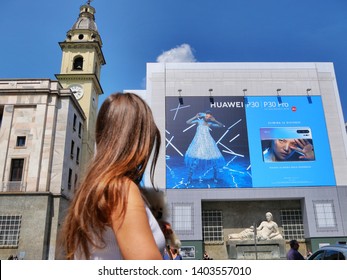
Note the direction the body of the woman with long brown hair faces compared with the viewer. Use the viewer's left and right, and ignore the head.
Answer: facing away from the viewer and to the right of the viewer

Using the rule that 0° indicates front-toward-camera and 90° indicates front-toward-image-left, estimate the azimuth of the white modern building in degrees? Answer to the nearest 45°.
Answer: approximately 0°

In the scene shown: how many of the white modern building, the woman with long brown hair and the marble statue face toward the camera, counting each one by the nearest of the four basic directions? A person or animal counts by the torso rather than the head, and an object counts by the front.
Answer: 2

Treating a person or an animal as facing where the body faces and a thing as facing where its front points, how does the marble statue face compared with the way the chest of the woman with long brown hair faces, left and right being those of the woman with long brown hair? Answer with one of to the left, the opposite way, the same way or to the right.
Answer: the opposite way

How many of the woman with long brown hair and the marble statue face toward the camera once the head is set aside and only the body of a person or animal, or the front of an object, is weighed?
1

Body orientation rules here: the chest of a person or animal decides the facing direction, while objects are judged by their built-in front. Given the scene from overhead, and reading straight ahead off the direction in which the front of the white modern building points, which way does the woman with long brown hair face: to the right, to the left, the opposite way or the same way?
the opposite way

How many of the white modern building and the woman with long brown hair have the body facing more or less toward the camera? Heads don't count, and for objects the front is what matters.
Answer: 1

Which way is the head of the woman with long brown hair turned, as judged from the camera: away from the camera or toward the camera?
away from the camera
